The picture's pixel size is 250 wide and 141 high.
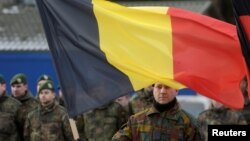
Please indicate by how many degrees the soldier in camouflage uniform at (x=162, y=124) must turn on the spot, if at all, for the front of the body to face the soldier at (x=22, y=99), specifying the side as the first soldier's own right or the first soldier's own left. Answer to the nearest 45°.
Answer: approximately 135° to the first soldier's own right

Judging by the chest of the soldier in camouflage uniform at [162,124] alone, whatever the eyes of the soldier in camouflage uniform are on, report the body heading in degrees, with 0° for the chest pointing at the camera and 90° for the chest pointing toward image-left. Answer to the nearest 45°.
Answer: approximately 0°

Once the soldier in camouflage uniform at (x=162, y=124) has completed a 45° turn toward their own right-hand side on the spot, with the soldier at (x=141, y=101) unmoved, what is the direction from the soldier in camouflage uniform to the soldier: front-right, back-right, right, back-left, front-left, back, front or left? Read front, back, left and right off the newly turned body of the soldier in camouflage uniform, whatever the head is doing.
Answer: back-right

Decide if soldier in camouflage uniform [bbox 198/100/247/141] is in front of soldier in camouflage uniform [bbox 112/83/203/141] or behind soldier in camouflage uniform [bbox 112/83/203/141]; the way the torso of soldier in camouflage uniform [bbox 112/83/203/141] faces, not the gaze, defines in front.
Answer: behind

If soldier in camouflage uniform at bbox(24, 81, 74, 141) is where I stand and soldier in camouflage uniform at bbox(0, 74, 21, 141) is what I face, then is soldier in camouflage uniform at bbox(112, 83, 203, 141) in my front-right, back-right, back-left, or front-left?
back-left
